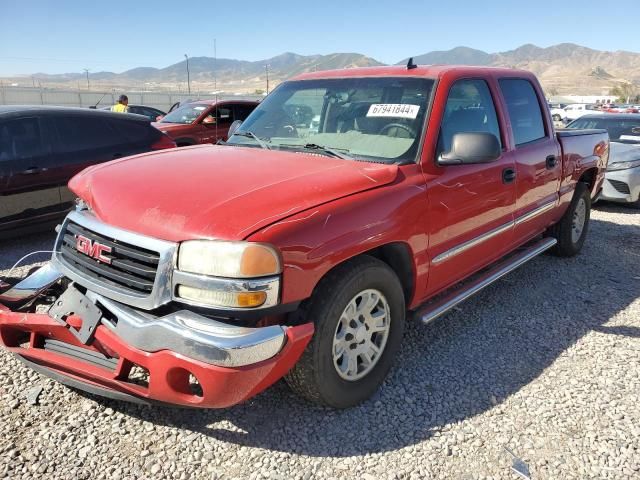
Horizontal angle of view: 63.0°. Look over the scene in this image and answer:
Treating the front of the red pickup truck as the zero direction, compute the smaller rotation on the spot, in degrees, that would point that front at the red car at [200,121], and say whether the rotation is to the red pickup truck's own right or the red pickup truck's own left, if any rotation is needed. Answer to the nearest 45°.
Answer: approximately 135° to the red pickup truck's own right

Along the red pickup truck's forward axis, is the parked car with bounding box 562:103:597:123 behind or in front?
behind

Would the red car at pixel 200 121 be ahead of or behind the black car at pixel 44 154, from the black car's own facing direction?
behind

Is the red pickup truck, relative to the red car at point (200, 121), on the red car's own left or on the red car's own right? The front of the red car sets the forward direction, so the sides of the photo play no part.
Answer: on the red car's own left

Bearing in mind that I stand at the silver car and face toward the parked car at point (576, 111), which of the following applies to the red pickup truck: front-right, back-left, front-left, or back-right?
back-left

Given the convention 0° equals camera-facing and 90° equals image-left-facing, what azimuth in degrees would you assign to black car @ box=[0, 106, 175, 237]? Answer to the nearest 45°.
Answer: approximately 45°

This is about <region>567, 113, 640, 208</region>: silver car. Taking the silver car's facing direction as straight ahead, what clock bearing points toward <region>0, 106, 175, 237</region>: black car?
The black car is roughly at 12 o'clock from the silver car.
